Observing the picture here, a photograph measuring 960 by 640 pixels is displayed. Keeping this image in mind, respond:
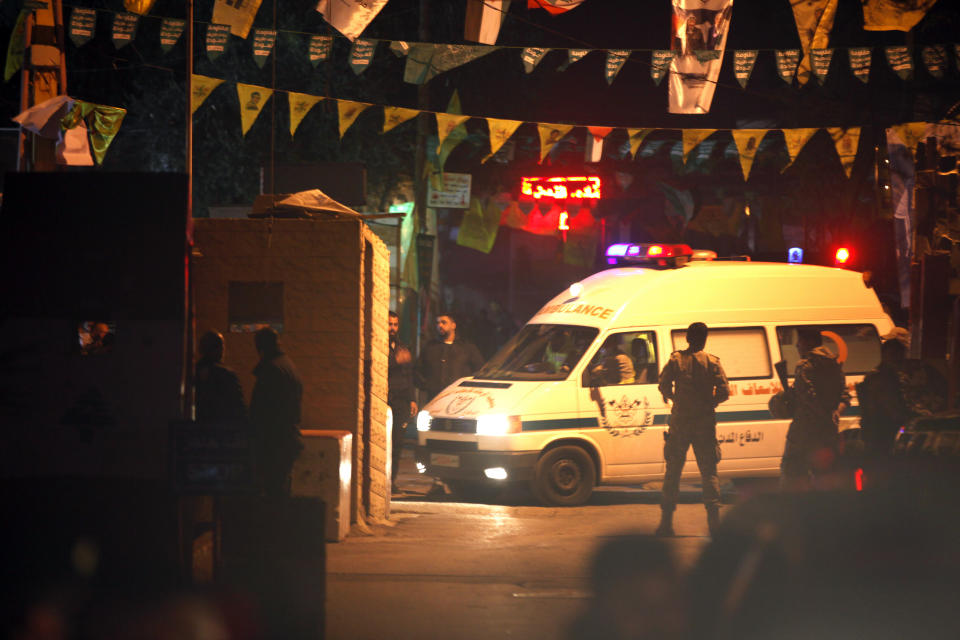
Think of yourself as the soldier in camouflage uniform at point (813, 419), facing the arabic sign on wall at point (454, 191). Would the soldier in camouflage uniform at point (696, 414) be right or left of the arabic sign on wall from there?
left

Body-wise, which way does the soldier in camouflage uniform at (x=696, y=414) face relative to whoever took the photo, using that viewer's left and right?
facing away from the viewer

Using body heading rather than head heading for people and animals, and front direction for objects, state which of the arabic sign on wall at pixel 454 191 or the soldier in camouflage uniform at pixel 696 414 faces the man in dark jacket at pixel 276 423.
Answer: the arabic sign on wall

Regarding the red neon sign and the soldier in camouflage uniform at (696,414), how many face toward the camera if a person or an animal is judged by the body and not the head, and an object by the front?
1

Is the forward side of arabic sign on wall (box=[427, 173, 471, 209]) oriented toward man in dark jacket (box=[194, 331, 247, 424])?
yes

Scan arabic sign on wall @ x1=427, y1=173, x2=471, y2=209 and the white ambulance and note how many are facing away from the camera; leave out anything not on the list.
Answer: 0

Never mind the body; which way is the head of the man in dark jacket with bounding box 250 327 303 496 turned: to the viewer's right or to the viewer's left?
to the viewer's right

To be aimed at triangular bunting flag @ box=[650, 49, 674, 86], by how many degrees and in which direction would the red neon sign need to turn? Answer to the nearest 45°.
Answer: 0° — it already faces it

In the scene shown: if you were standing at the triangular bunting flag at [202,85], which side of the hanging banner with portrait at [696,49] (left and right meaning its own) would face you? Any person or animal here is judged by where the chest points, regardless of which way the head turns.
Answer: right

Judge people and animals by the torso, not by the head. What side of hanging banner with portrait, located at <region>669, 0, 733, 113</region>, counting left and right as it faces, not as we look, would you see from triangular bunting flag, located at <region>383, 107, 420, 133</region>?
right

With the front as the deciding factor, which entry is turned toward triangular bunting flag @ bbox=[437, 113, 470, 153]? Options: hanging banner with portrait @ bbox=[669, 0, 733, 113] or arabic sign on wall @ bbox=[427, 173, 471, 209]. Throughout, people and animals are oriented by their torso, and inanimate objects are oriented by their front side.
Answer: the arabic sign on wall

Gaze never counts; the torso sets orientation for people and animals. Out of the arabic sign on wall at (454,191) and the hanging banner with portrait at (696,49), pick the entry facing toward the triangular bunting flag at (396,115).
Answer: the arabic sign on wall

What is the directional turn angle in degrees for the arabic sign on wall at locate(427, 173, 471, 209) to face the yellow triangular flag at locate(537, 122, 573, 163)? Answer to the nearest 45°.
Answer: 0° — it already faces it
